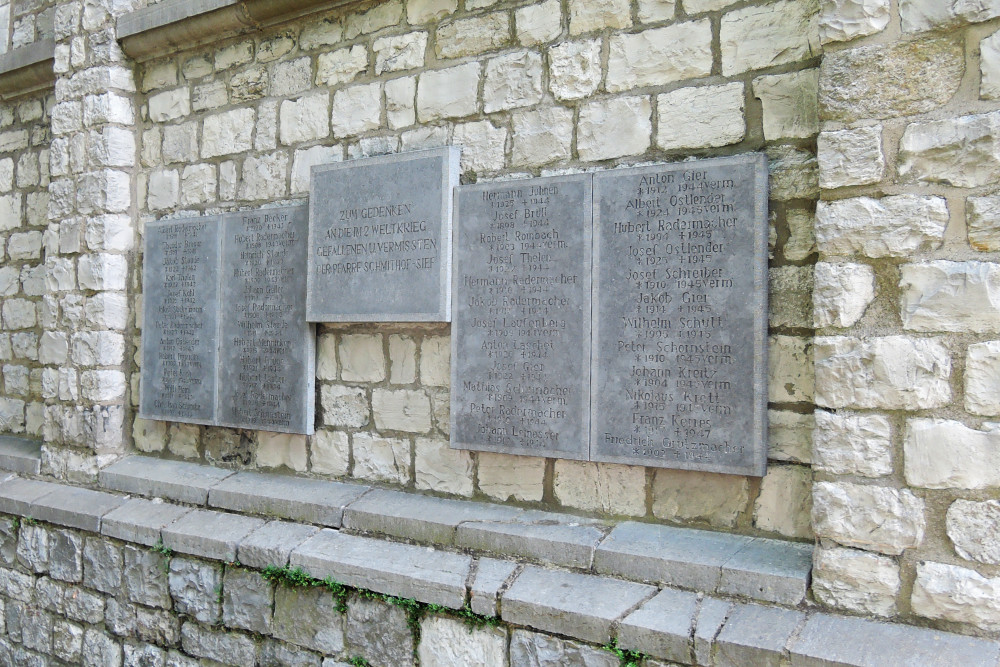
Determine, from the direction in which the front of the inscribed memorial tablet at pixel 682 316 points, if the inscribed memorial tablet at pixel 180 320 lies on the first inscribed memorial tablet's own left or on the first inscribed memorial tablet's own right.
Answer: on the first inscribed memorial tablet's own right

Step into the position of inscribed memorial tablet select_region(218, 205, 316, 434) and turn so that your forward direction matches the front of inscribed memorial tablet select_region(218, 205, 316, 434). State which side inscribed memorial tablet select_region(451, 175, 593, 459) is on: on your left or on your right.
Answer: on your left

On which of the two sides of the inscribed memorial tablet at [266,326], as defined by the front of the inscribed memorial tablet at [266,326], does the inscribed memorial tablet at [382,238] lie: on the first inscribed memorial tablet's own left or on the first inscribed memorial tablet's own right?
on the first inscribed memorial tablet's own left

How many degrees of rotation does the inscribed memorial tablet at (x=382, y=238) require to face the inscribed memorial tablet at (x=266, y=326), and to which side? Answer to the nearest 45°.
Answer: approximately 90° to its right

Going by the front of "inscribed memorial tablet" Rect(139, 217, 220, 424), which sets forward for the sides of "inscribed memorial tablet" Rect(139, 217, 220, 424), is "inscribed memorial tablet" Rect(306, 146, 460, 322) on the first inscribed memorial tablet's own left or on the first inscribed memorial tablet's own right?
on the first inscribed memorial tablet's own left

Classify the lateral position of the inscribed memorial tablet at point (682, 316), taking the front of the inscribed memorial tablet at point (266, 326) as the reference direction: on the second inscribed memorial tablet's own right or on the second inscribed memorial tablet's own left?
on the second inscribed memorial tablet's own left

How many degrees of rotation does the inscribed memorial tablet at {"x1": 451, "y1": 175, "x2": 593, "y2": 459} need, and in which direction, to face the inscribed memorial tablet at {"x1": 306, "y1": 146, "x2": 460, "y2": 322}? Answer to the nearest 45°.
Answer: approximately 90° to its right

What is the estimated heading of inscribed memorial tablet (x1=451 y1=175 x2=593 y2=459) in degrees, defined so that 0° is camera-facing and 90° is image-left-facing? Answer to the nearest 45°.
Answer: approximately 45°
